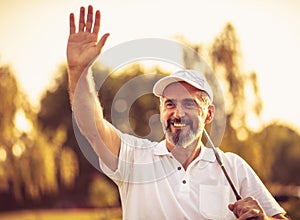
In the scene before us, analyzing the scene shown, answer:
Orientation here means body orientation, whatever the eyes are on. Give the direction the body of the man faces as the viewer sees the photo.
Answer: toward the camera

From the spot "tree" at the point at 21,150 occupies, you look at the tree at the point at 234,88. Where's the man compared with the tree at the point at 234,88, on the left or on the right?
right

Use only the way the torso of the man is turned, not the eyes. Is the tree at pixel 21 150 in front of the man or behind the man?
behind

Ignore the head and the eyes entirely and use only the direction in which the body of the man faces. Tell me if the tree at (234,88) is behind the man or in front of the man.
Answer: behind
